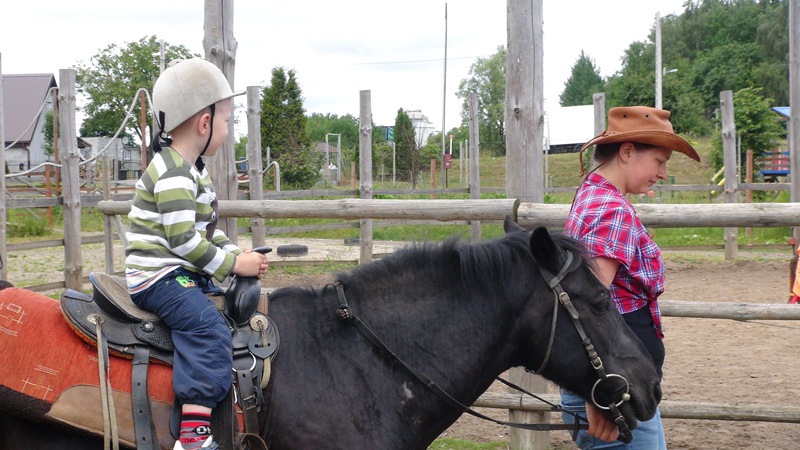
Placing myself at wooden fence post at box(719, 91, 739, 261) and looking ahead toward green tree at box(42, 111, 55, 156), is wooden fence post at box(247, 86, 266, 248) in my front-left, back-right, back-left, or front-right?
front-left

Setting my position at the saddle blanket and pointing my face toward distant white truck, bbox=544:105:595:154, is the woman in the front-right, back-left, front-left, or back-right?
front-right

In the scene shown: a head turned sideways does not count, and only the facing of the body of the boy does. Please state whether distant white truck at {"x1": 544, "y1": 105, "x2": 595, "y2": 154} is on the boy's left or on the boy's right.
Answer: on the boy's left

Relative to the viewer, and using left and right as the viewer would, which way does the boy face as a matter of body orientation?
facing to the right of the viewer

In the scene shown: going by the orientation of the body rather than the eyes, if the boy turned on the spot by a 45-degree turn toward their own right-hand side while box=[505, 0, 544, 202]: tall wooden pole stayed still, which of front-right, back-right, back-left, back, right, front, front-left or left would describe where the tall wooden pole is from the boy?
left

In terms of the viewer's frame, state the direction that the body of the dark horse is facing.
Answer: to the viewer's right

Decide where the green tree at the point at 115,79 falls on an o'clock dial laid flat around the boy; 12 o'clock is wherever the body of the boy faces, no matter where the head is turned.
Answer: The green tree is roughly at 9 o'clock from the boy.

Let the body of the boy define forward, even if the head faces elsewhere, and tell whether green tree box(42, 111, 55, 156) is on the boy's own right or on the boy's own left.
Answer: on the boy's own left

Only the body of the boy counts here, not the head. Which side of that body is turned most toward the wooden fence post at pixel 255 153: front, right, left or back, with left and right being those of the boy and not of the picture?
left

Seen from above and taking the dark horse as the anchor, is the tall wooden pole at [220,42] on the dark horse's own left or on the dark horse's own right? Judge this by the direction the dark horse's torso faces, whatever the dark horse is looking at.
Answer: on the dark horse's own left

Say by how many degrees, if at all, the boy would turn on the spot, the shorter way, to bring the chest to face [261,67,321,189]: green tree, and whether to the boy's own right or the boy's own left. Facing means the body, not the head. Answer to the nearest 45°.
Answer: approximately 90° to the boy's own left
